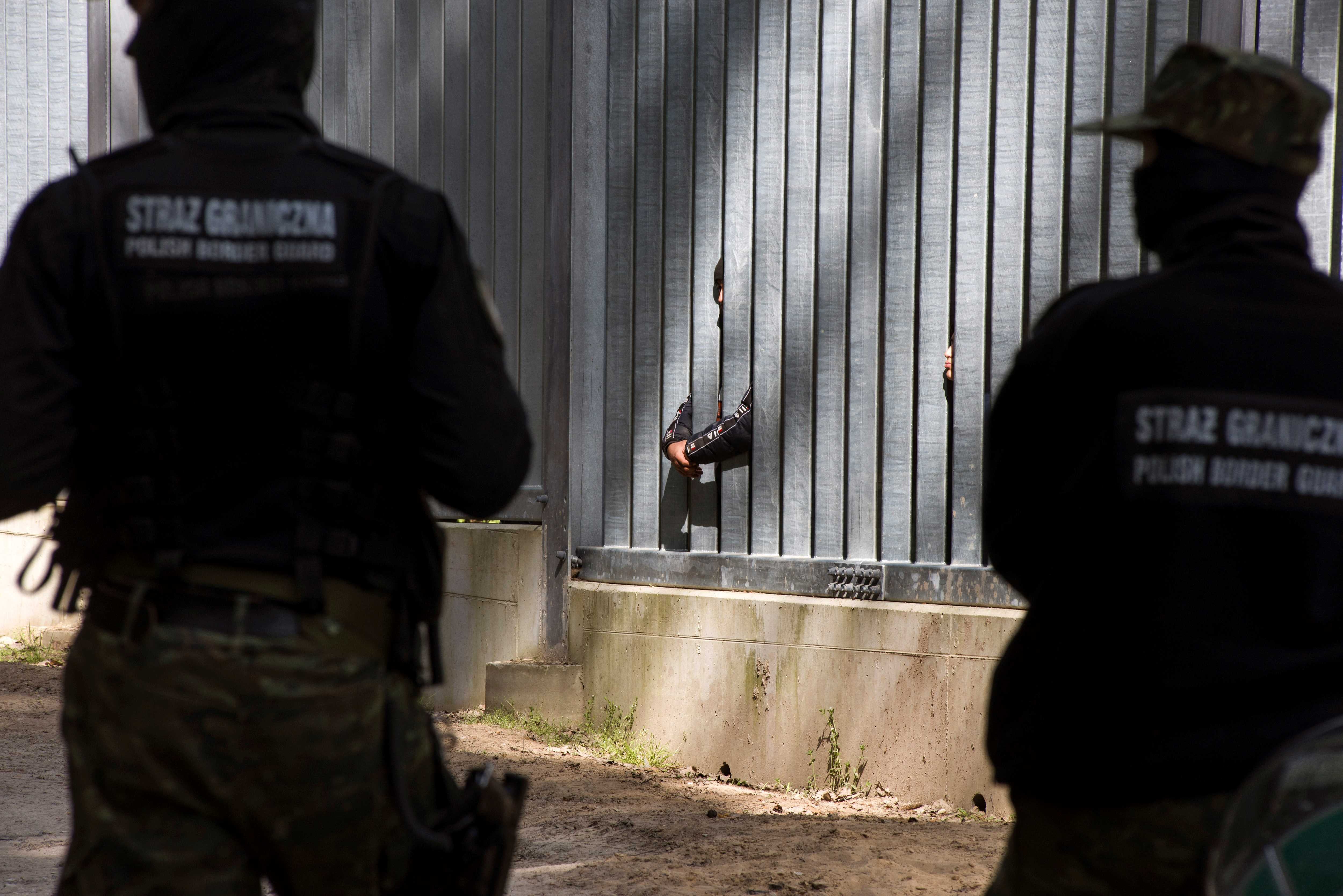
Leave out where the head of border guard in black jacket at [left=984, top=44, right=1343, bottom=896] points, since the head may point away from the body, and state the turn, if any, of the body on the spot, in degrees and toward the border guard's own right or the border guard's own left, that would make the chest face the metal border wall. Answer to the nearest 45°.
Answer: approximately 45° to the border guard's own right

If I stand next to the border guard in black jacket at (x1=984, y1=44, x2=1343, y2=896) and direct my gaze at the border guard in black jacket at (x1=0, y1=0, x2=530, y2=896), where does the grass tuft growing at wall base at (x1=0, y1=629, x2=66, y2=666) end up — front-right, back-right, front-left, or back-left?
front-right

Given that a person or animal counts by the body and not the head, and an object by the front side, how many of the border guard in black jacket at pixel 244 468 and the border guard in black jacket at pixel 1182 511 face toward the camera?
0

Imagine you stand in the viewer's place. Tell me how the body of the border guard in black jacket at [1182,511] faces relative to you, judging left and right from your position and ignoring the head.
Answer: facing away from the viewer and to the left of the viewer

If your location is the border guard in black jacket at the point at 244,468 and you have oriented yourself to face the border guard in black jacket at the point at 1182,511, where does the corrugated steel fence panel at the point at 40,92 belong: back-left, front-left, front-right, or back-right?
back-left

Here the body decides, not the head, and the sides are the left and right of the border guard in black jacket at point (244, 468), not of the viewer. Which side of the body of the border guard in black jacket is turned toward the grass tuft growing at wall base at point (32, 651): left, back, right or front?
front

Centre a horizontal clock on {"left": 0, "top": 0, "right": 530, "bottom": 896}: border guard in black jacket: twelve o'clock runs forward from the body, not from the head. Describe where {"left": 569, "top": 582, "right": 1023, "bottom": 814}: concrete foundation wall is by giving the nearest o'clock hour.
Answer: The concrete foundation wall is roughly at 1 o'clock from the border guard in black jacket.

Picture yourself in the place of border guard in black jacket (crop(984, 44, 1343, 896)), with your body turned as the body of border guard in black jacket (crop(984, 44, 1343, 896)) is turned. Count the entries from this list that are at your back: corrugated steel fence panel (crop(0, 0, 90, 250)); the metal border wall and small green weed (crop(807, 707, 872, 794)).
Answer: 0

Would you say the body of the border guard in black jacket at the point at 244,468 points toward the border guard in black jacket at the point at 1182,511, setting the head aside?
no

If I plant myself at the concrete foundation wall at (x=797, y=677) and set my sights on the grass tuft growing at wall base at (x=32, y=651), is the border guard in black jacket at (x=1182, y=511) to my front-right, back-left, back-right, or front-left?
back-left

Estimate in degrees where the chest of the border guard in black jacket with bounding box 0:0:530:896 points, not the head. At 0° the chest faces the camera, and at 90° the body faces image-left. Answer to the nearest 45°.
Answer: approximately 180°

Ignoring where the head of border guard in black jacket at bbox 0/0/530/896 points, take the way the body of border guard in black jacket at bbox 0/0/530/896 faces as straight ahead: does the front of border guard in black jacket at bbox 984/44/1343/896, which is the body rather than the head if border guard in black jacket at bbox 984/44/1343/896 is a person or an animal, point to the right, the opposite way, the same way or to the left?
the same way

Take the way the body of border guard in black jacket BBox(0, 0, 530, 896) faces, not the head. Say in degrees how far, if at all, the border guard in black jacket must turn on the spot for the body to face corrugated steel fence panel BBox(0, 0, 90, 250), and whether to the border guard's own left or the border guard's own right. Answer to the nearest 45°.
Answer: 0° — they already face it
